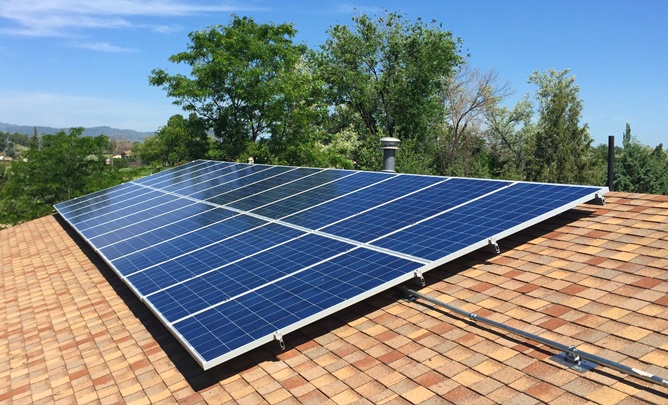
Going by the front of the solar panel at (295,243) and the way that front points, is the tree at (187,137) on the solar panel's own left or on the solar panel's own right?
on the solar panel's own right

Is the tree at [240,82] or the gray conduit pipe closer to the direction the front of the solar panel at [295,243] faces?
the gray conduit pipe

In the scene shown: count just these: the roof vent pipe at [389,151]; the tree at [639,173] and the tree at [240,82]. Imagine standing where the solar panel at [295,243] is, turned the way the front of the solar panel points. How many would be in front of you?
0

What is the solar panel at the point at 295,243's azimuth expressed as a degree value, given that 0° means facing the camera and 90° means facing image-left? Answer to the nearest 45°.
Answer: approximately 45°

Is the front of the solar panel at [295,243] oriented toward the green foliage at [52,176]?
no

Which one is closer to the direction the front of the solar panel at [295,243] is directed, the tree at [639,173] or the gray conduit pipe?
the gray conduit pipe

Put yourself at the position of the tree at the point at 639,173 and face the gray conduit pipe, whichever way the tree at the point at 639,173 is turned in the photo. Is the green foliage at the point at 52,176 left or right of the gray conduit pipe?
right

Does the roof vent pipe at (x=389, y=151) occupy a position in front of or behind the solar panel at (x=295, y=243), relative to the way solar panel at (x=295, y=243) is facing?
behind

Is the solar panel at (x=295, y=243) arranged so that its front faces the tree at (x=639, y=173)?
no

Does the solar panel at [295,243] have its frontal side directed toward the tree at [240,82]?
no

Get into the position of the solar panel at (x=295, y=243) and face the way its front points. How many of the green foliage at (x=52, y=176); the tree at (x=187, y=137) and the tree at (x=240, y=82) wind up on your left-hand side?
0
